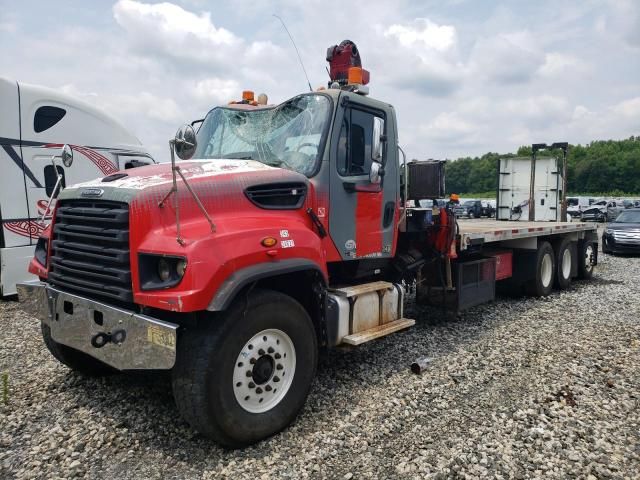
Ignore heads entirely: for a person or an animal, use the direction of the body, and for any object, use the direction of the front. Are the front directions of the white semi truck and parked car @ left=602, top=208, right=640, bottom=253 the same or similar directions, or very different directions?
very different directions

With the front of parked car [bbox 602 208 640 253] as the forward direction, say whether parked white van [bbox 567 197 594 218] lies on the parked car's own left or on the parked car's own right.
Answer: on the parked car's own right

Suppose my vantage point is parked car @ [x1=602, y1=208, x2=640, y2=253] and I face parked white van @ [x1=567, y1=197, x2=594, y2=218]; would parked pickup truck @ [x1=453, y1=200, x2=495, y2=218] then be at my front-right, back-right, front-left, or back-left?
front-left

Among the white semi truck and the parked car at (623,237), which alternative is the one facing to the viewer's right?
the white semi truck

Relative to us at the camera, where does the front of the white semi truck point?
facing to the right of the viewer

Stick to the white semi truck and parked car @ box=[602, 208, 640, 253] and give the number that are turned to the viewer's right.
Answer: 1

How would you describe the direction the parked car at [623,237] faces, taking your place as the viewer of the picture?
facing the viewer and to the left of the viewer

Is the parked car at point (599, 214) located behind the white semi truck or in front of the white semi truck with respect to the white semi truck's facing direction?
in front

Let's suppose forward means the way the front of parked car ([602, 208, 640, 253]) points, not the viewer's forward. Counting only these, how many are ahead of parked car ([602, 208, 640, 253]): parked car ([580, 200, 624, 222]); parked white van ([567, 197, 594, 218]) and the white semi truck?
1

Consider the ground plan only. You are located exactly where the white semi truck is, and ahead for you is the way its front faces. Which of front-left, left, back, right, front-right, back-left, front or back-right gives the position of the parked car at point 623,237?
front

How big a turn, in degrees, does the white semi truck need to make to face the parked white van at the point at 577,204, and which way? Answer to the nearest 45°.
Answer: approximately 45° to its left

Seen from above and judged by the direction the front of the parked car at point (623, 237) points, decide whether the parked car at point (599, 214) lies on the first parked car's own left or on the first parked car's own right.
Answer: on the first parked car's own right
